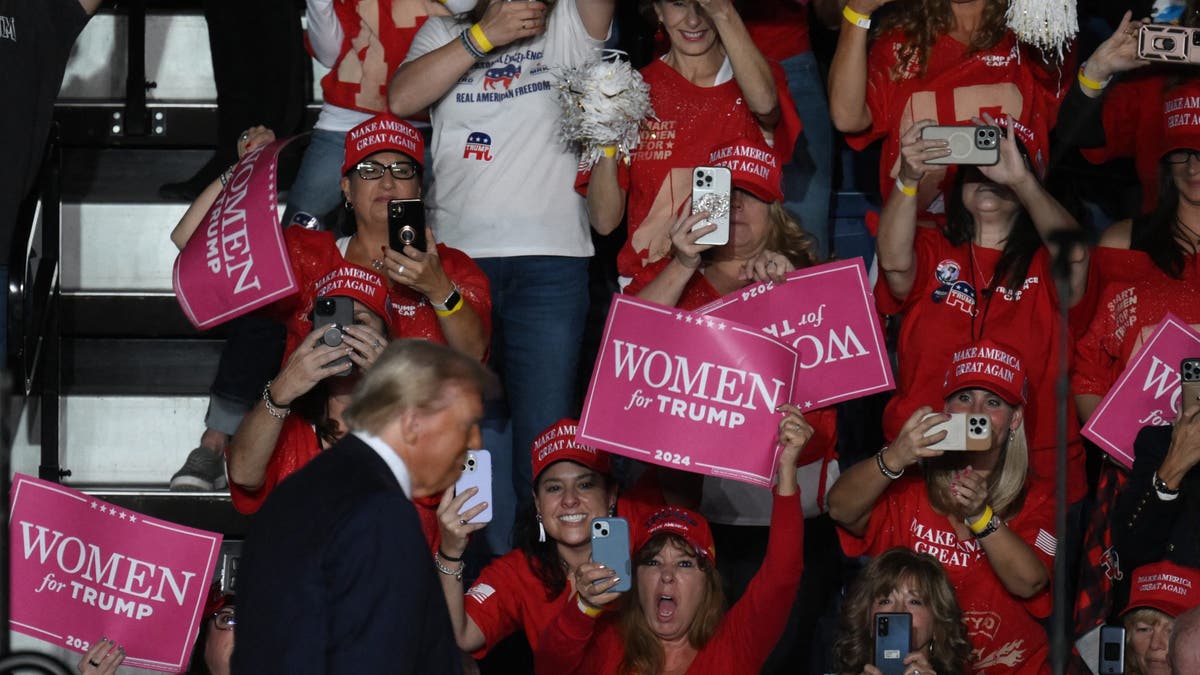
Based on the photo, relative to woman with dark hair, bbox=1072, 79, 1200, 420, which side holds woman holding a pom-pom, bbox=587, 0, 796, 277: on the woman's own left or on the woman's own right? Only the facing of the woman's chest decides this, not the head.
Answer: on the woman's own right

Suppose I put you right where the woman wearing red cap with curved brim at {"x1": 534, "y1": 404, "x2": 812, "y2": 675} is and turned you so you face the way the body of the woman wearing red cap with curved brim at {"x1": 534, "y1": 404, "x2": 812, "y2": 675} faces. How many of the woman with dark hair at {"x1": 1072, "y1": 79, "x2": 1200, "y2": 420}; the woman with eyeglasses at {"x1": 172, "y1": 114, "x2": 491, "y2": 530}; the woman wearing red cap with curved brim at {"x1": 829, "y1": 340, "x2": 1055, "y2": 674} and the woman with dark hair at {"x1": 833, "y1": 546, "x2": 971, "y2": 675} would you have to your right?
1

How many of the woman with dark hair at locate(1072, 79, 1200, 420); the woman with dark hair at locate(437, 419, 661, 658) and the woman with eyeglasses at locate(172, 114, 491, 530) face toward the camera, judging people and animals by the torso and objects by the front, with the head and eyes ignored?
3

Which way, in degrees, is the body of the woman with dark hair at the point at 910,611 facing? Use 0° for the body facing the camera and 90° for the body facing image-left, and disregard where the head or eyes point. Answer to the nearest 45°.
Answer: approximately 0°

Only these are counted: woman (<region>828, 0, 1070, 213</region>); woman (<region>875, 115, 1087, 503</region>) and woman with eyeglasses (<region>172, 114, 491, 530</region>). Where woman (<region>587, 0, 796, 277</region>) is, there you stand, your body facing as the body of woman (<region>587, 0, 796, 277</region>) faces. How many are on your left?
2

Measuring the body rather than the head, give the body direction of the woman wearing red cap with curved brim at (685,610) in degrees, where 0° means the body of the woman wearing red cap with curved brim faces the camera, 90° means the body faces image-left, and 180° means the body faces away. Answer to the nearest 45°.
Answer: approximately 0°
